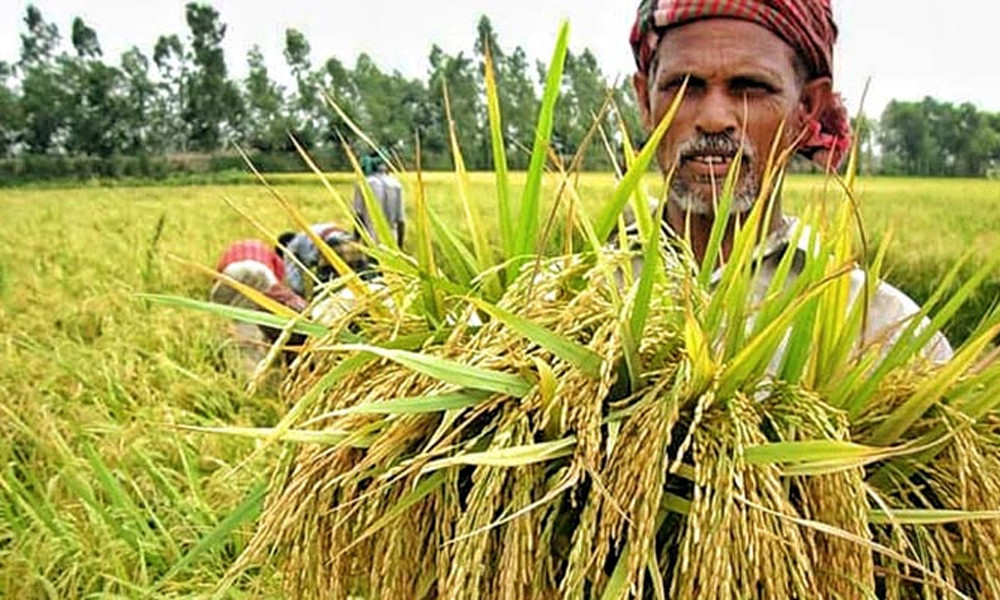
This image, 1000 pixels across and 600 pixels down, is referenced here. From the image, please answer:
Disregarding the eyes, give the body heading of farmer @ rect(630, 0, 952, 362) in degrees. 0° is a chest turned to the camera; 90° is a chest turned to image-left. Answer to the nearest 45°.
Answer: approximately 0°

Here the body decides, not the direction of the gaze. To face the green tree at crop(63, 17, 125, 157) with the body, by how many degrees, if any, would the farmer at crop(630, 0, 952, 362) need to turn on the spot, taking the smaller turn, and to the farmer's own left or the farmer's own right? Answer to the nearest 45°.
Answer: approximately 135° to the farmer's own right

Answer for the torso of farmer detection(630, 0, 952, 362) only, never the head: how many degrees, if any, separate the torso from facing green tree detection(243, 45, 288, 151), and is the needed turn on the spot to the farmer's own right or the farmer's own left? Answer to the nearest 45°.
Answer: approximately 135° to the farmer's own right
